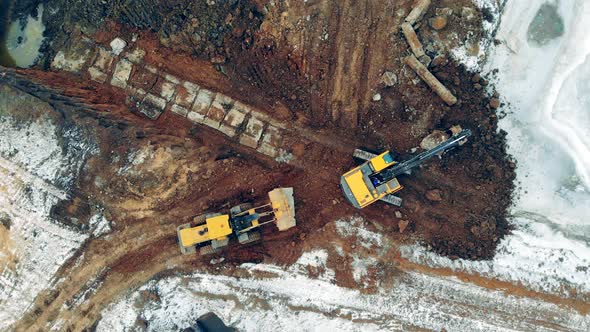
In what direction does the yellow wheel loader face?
to the viewer's right

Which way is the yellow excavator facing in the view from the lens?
facing away from the viewer and to the right of the viewer

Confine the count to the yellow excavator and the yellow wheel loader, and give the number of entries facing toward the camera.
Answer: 0

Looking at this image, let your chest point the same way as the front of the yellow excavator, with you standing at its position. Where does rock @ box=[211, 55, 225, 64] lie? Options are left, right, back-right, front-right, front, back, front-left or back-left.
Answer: back-left

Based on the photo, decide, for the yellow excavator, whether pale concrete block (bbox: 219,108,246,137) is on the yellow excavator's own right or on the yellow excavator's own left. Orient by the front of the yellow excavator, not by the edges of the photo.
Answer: on the yellow excavator's own left
